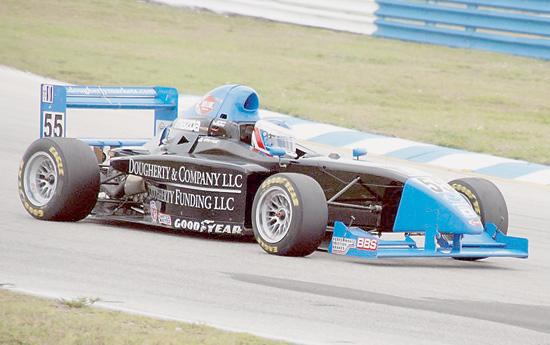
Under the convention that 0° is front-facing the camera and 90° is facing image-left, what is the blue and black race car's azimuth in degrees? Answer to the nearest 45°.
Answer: approximately 315°

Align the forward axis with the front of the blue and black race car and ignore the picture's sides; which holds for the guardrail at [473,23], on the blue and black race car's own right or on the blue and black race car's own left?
on the blue and black race car's own left
